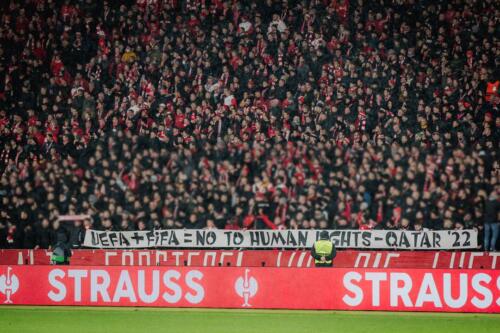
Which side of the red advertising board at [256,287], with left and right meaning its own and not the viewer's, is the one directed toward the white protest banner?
back

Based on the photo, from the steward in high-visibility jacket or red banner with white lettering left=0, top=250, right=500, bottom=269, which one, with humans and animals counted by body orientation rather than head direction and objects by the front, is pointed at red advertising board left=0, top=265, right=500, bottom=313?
red banner with white lettering left=0, top=250, right=500, bottom=269

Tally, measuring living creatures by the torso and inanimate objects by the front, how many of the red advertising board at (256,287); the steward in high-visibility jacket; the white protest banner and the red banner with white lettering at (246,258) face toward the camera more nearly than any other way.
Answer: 3

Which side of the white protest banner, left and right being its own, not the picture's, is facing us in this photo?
front

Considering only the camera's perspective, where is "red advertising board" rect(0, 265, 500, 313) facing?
facing the viewer

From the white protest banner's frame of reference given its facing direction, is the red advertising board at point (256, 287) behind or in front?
in front

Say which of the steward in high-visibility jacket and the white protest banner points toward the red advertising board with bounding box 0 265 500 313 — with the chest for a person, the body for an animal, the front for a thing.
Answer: the white protest banner

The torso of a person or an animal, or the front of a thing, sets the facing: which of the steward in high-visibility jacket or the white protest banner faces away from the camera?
the steward in high-visibility jacket

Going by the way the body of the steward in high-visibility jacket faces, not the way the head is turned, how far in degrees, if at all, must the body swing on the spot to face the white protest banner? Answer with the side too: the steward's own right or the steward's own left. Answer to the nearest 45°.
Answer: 0° — they already face it

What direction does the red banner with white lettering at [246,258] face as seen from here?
toward the camera

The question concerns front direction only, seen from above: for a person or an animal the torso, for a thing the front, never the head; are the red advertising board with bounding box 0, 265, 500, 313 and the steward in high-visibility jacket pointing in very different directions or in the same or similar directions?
very different directions

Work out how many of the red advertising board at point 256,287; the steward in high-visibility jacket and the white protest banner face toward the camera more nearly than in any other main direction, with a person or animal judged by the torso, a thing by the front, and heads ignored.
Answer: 2

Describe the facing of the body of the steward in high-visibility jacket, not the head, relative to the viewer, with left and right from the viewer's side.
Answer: facing away from the viewer

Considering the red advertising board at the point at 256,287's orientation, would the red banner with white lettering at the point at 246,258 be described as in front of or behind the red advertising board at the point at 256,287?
behind
